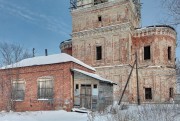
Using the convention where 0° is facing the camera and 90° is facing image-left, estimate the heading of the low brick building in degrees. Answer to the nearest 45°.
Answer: approximately 315°
